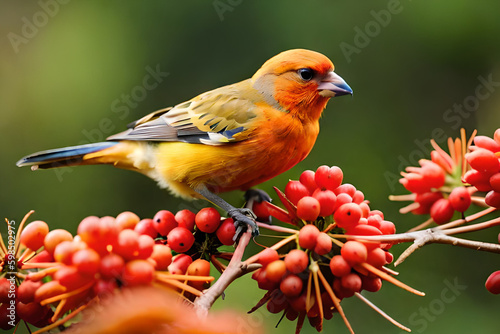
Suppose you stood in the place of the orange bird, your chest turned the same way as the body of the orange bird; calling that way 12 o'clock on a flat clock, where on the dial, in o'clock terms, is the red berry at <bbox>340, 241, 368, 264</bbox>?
The red berry is roughly at 12 o'clock from the orange bird.

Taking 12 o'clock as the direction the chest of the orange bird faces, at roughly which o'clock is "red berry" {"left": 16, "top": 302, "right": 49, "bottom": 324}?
The red berry is roughly at 4 o'clock from the orange bird.

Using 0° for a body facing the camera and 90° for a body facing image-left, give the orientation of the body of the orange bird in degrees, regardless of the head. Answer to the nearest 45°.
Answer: approximately 270°

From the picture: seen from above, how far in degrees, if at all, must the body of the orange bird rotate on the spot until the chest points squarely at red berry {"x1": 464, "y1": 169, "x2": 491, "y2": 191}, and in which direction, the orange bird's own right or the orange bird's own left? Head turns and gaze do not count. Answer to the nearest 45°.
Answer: approximately 45° to the orange bird's own right
